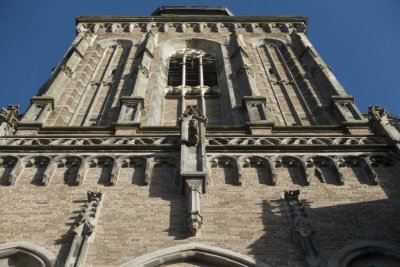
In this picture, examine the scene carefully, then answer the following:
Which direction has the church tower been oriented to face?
toward the camera
